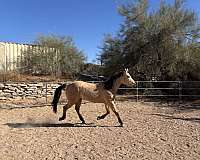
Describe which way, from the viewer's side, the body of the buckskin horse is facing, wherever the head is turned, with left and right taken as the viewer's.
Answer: facing to the right of the viewer

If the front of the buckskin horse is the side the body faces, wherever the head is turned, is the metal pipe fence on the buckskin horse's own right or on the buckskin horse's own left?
on the buckskin horse's own left
